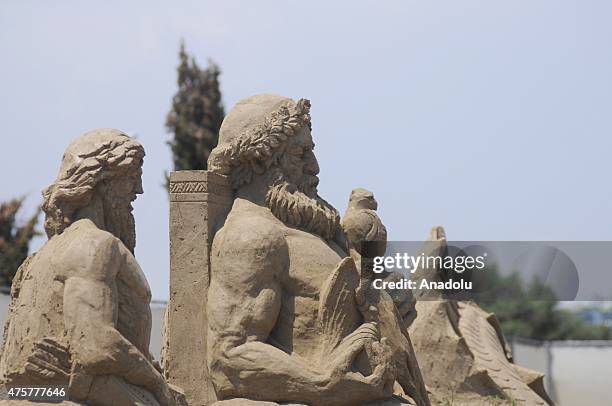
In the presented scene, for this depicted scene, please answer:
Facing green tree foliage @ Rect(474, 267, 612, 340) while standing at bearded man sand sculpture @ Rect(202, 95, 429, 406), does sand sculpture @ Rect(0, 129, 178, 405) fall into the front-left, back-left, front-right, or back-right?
back-left

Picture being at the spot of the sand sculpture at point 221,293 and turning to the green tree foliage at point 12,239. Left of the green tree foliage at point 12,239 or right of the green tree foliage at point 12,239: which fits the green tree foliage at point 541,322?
right

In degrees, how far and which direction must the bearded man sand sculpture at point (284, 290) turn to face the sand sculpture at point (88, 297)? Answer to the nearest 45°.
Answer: approximately 135° to its right

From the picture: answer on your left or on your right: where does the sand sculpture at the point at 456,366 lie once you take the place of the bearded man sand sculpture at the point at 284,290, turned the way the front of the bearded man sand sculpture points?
on your left

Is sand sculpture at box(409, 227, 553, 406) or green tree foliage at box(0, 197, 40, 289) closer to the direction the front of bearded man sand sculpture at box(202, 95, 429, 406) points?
the sand sculpture

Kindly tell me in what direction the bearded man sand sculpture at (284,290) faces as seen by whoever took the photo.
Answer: facing to the right of the viewer

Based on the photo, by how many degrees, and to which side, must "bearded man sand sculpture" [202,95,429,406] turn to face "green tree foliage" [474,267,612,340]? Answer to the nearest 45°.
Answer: approximately 90° to its left

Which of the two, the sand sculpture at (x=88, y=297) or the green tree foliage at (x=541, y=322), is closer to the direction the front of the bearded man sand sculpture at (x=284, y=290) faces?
the green tree foliage

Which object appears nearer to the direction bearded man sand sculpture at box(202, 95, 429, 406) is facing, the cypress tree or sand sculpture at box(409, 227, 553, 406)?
the sand sculpture

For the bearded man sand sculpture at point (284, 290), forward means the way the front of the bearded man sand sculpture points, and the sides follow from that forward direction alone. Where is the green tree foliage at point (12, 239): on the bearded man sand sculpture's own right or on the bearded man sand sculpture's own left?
on the bearded man sand sculpture's own left

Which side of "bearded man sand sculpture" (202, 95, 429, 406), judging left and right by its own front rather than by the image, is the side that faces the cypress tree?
left
